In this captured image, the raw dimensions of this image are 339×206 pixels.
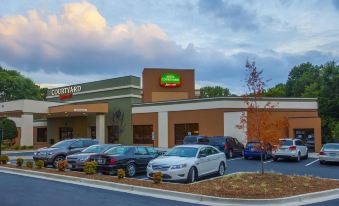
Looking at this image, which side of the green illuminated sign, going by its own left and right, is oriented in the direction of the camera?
front

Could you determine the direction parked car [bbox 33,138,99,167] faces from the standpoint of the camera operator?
facing the viewer and to the left of the viewer

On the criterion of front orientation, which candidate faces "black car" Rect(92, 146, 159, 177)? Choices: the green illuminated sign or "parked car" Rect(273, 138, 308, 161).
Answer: the green illuminated sign

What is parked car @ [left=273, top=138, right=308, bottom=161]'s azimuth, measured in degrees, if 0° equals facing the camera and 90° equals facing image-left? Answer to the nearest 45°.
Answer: approximately 225°

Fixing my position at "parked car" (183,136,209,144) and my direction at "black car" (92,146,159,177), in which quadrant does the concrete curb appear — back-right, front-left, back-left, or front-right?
front-left

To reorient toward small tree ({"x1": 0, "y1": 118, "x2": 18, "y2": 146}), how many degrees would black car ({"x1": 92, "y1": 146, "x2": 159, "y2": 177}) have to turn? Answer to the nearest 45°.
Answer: approximately 90° to its left

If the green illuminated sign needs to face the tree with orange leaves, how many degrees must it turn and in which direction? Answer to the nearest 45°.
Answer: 0° — it already faces it

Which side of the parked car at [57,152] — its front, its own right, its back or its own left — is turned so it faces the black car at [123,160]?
left
